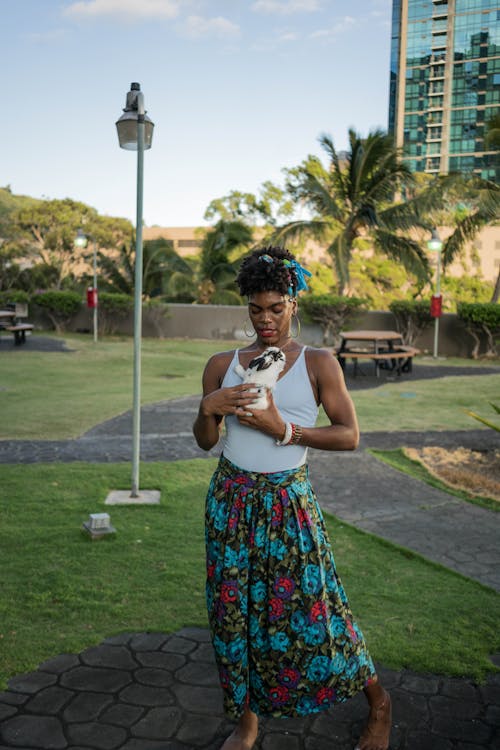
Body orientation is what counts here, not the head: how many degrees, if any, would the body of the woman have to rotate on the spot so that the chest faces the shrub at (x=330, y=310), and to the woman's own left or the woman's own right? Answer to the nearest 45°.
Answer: approximately 180°

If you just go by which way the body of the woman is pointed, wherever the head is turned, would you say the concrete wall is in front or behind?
behind

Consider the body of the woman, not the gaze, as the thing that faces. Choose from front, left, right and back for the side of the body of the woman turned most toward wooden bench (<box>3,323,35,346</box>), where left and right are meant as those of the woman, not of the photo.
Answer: back

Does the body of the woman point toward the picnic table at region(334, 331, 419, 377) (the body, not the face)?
no

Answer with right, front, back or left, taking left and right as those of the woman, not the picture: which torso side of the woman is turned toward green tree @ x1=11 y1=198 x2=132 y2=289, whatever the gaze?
back

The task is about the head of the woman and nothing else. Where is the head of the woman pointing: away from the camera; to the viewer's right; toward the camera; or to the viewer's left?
toward the camera

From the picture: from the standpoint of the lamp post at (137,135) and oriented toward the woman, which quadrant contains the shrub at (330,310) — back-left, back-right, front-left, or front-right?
back-left

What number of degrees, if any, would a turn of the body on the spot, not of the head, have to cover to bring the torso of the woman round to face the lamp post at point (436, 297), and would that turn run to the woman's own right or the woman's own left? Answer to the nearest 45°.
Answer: approximately 180°

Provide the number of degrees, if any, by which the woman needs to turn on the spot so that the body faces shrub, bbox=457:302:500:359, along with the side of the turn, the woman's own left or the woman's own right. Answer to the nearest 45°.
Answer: approximately 180°

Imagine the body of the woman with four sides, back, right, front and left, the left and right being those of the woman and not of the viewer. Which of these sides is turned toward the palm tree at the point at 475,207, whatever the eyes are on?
back

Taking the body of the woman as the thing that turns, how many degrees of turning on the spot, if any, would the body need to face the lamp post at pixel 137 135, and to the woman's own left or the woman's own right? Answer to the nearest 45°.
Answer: approximately 180°

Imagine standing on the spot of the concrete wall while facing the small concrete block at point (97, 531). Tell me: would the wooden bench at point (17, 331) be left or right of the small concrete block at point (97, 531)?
right

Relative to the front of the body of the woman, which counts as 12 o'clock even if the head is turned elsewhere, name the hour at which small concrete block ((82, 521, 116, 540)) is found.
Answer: The small concrete block is roughly at 5 o'clock from the woman.

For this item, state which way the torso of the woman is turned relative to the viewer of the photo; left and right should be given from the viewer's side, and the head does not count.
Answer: facing the viewer

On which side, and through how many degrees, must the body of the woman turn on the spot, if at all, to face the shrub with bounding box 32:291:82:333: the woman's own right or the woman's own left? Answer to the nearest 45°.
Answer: approximately 180°
